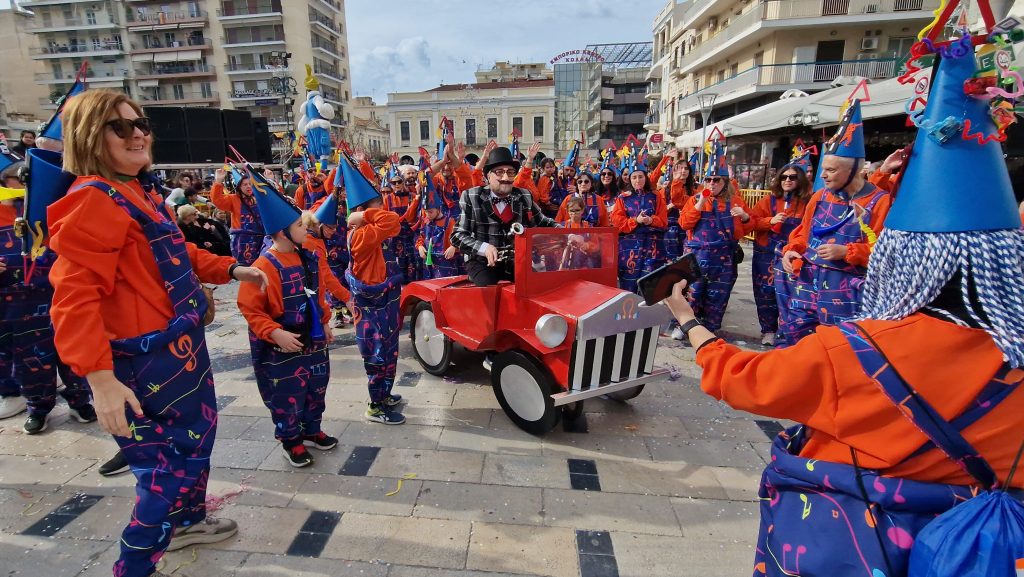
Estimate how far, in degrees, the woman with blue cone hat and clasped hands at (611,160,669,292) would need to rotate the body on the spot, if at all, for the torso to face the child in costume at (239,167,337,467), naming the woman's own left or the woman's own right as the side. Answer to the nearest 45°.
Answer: approximately 45° to the woman's own right

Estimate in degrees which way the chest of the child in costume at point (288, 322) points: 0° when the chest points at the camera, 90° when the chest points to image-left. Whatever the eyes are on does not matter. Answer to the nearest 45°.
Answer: approximately 315°

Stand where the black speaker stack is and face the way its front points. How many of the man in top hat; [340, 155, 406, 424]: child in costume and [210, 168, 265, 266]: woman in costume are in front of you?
3

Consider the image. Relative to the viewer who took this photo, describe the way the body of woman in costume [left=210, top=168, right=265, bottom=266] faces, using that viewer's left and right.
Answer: facing the viewer and to the right of the viewer

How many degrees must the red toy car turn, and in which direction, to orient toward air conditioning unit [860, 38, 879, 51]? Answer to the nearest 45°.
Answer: approximately 90° to its left

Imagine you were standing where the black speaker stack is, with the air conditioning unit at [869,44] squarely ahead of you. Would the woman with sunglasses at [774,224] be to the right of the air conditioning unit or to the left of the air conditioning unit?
right

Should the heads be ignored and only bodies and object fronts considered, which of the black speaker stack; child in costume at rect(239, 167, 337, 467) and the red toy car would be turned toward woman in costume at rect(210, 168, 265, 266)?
the black speaker stack

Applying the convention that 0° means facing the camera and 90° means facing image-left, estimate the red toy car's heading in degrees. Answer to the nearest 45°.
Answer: approximately 315°
